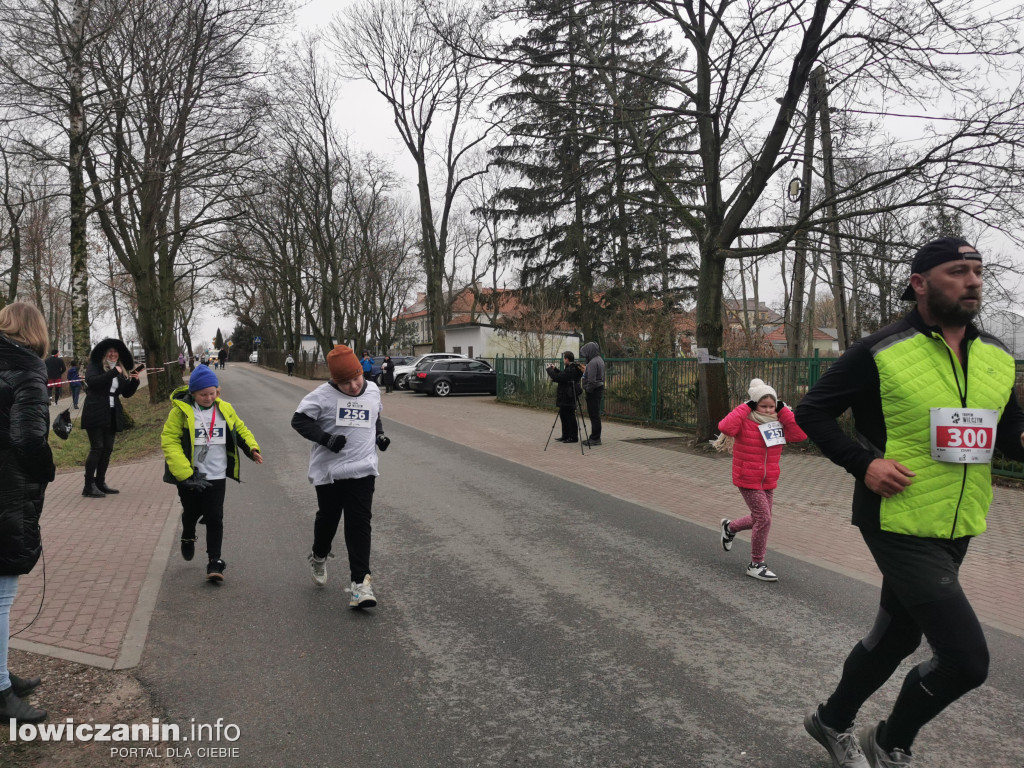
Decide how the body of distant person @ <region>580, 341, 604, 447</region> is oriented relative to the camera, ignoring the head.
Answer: to the viewer's left

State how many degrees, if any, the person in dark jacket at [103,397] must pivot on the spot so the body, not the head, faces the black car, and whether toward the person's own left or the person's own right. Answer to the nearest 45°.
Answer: approximately 90° to the person's own left

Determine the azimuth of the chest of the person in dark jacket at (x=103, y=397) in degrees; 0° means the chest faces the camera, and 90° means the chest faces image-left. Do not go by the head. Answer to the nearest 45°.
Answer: approximately 315°

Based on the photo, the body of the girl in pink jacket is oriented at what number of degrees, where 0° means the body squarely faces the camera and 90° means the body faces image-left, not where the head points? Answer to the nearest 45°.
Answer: approximately 315°

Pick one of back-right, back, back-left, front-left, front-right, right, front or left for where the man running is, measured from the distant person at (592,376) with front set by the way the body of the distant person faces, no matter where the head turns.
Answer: left

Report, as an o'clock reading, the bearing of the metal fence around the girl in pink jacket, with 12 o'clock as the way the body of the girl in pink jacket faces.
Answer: The metal fence is roughly at 7 o'clock from the girl in pink jacket.

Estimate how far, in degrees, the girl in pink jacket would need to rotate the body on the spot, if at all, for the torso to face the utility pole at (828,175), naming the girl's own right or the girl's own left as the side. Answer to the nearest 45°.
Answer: approximately 135° to the girl's own left

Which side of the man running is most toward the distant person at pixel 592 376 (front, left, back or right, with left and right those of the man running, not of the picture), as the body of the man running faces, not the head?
back

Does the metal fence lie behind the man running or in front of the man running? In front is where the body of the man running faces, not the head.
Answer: behind

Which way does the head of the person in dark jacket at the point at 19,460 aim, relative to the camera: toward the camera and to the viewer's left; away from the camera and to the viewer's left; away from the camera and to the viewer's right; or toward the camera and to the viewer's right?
away from the camera and to the viewer's right

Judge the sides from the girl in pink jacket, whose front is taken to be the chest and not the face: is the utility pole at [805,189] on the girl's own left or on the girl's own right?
on the girl's own left

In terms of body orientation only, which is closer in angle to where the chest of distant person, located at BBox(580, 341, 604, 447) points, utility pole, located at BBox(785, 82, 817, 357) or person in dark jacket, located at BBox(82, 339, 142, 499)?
the person in dark jacket

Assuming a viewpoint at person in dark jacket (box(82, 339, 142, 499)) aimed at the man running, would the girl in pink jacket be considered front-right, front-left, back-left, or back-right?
front-left

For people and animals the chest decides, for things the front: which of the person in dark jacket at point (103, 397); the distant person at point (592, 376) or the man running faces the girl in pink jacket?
the person in dark jacket

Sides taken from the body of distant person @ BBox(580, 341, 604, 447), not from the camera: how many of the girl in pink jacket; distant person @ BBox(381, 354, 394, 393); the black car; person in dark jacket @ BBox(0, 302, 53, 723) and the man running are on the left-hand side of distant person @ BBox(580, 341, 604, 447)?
3

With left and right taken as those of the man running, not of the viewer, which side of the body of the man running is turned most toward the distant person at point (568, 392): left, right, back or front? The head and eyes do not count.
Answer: back
